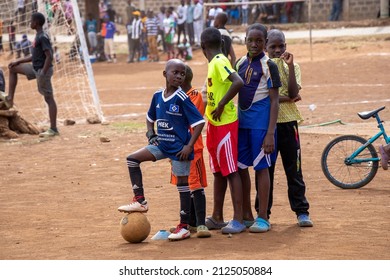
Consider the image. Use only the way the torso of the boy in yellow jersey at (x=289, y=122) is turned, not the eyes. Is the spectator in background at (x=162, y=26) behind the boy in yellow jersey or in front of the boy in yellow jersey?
behind

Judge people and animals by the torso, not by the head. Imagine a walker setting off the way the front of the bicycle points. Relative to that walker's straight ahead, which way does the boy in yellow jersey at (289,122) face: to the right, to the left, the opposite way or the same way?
to the right

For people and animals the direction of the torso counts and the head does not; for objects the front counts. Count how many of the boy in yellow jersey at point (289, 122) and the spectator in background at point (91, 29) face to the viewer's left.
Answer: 0

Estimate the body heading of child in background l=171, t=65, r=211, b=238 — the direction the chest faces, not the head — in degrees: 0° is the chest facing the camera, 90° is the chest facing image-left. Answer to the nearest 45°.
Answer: approximately 315°

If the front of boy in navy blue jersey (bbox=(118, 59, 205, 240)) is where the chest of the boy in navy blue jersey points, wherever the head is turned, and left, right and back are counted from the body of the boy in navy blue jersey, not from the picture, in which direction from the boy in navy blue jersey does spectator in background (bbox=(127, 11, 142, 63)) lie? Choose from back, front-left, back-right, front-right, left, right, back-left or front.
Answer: back-right

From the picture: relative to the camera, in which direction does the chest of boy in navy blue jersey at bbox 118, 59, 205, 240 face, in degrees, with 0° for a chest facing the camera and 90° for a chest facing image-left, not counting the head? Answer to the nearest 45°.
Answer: approximately 45°
